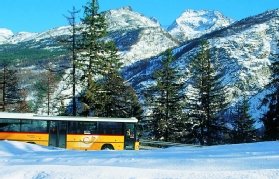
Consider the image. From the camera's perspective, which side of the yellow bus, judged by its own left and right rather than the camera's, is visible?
right

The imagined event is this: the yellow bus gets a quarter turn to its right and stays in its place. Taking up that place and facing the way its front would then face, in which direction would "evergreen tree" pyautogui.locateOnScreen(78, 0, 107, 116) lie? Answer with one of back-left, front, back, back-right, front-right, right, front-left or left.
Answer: back

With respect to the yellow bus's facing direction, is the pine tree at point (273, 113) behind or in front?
in front

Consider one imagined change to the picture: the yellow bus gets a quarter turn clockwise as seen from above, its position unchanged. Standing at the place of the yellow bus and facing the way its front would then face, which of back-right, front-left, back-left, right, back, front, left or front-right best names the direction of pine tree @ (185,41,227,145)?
back-left

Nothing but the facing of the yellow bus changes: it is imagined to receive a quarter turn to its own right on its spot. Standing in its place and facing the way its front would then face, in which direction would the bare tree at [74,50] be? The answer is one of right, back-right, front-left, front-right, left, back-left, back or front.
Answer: back
